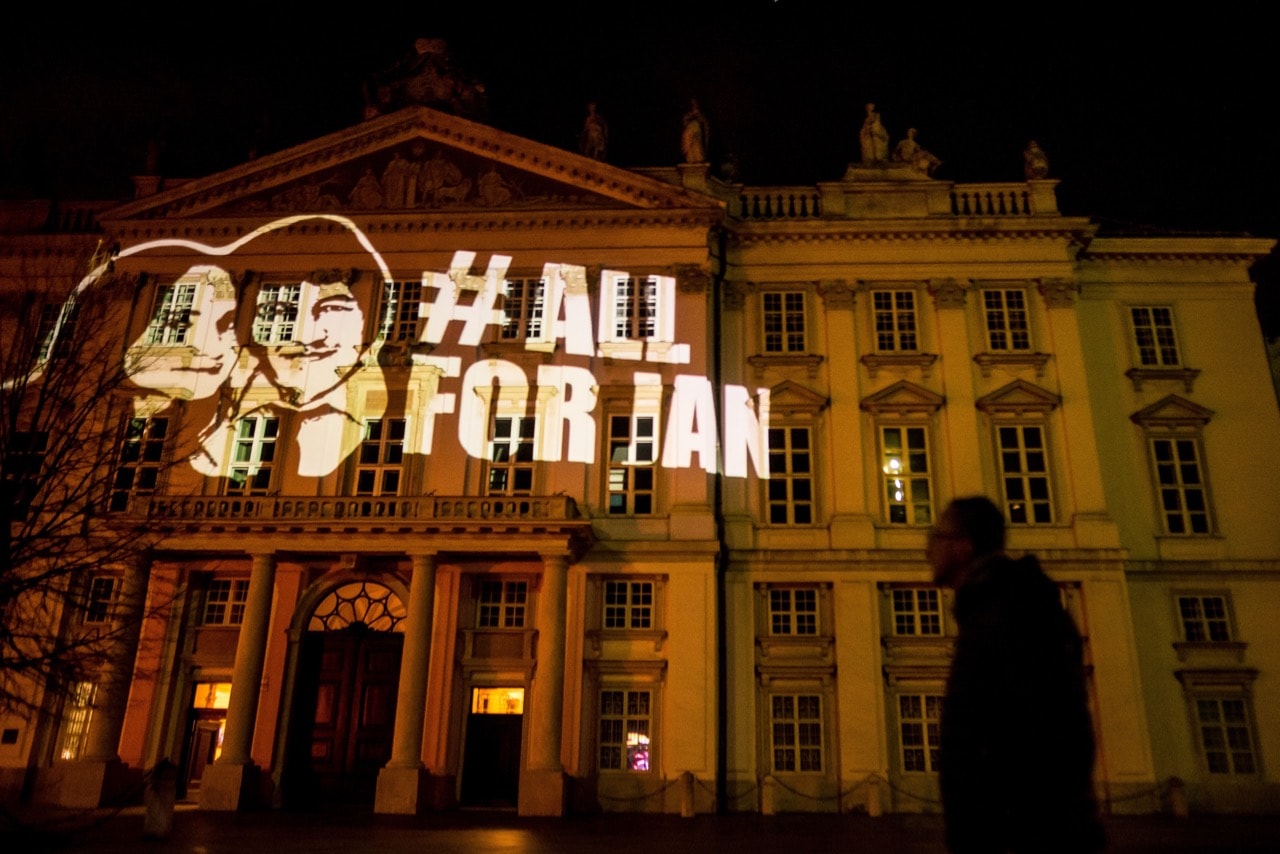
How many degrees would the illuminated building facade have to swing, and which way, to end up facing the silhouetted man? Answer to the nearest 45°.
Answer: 0° — it already faces them

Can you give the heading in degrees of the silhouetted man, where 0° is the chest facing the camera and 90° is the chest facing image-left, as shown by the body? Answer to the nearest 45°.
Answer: approximately 90°

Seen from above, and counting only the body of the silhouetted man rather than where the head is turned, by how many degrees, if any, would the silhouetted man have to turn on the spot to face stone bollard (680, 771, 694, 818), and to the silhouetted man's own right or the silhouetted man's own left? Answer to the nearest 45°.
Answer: approximately 90° to the silhouetted man's own right

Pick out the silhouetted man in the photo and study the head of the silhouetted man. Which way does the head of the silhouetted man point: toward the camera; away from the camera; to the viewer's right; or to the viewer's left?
to the viewer's left

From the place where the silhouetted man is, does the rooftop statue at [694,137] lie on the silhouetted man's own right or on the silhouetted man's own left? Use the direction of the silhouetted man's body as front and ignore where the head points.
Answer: on the silhouetted man's own right

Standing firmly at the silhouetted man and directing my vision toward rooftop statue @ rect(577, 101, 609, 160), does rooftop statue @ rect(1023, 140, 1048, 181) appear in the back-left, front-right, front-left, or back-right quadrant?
front-right

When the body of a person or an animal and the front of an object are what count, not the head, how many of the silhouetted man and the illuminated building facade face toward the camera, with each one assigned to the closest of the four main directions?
1

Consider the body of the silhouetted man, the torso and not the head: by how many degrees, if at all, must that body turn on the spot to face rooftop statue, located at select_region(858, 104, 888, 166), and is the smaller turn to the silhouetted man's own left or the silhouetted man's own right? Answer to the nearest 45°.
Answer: approximately 90° to the silhouetted man's own right

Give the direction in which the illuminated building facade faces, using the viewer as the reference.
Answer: facing the viewer

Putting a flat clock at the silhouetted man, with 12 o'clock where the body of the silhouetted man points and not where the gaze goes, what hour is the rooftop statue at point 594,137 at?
The rooftop statue is roughly at 2 o'clock from the silhouetted man.

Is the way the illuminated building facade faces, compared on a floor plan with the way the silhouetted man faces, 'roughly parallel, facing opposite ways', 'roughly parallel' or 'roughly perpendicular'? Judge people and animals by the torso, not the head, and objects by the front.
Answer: roughly perpendicular

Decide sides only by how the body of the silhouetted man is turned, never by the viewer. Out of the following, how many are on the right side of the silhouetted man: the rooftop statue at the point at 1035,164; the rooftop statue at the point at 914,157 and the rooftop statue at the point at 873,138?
3

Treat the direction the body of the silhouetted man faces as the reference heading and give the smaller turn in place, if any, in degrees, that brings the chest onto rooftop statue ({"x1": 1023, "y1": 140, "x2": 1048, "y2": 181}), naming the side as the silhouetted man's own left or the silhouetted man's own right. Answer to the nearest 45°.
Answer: approximately 90° to the silhouetted man's own right
